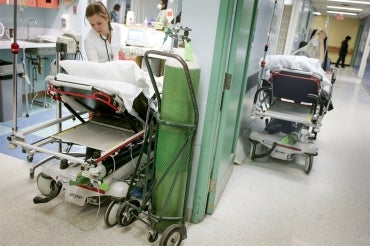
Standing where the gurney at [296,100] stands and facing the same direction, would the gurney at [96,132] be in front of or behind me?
behind

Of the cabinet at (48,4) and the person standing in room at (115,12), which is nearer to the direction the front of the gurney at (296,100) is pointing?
the person standing in room

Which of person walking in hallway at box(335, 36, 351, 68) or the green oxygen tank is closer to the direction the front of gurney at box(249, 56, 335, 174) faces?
the person walking in hallway

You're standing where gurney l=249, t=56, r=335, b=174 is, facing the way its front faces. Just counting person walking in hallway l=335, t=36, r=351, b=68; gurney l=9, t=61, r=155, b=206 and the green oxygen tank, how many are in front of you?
1

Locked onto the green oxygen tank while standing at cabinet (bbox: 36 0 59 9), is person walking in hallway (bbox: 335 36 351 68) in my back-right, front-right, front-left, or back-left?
back-left

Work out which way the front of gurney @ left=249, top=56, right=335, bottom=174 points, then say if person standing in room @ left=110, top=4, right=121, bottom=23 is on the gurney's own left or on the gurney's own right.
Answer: on the gurney's own left

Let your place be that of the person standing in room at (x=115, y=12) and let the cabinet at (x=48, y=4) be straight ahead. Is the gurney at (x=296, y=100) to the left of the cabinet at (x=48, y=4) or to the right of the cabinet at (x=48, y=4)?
left

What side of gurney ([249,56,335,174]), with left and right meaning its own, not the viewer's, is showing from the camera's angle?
back
